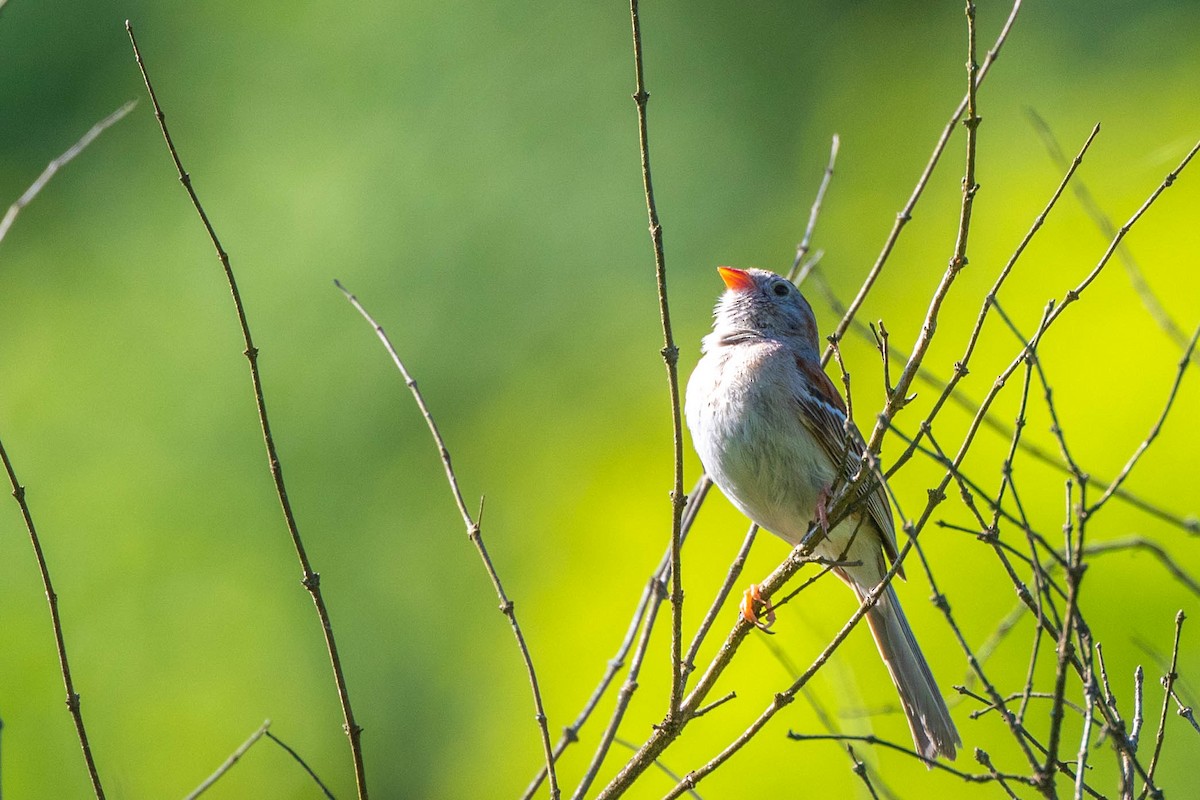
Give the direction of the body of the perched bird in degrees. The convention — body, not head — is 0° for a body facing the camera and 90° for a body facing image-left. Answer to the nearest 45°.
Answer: approximately 45°

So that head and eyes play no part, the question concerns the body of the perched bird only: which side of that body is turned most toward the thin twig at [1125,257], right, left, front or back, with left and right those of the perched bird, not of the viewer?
left

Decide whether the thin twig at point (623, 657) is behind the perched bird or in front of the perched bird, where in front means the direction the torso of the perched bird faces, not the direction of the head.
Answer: in front

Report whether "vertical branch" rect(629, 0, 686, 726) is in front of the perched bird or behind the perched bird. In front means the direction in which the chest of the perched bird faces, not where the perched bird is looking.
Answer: in front

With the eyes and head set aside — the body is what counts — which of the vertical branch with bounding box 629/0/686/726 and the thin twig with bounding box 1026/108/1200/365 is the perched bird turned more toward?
the vertical branch
